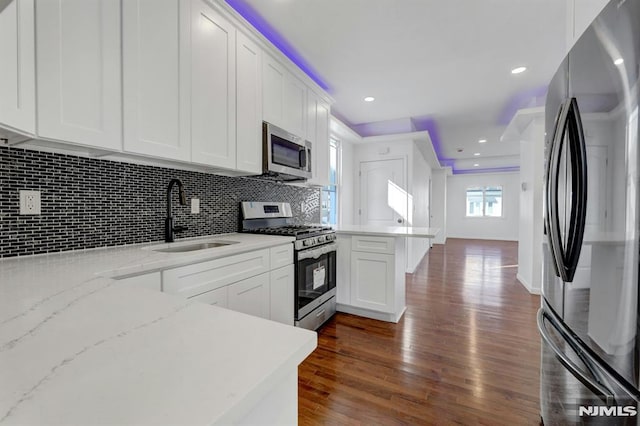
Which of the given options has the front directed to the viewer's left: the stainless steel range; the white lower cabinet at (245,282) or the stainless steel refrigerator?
the stainless steel refrigerator

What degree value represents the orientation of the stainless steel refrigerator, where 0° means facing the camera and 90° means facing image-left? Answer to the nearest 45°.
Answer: approximately 90°

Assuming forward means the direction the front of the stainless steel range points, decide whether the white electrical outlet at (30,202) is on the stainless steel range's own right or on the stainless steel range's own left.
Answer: on the stainless steel range's own right

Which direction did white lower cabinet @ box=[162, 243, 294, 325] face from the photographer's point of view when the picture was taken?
facing the viewer and to the right of the viewer

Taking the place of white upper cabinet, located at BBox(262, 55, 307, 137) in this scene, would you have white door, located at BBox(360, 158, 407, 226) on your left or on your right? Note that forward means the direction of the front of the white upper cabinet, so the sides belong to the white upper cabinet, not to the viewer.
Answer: on your left

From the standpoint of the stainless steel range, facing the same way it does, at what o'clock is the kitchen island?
The kitchen island is roughly at 10 o'clock from the stainless steel range.

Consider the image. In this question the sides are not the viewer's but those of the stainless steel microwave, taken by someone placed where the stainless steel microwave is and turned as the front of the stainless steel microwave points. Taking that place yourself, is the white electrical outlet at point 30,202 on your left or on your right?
on your right

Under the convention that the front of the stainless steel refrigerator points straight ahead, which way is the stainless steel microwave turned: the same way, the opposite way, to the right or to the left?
the opposite way

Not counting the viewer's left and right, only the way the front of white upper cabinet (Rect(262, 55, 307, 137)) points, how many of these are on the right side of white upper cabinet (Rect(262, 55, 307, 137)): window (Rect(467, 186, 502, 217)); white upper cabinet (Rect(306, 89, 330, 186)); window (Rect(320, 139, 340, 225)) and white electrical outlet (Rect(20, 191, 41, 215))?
1

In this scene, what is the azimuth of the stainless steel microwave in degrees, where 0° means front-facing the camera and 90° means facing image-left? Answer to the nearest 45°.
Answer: approximately 315°
